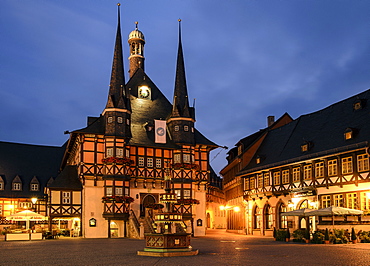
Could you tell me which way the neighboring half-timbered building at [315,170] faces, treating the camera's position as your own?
facing the viewer and to the left of the viewer
